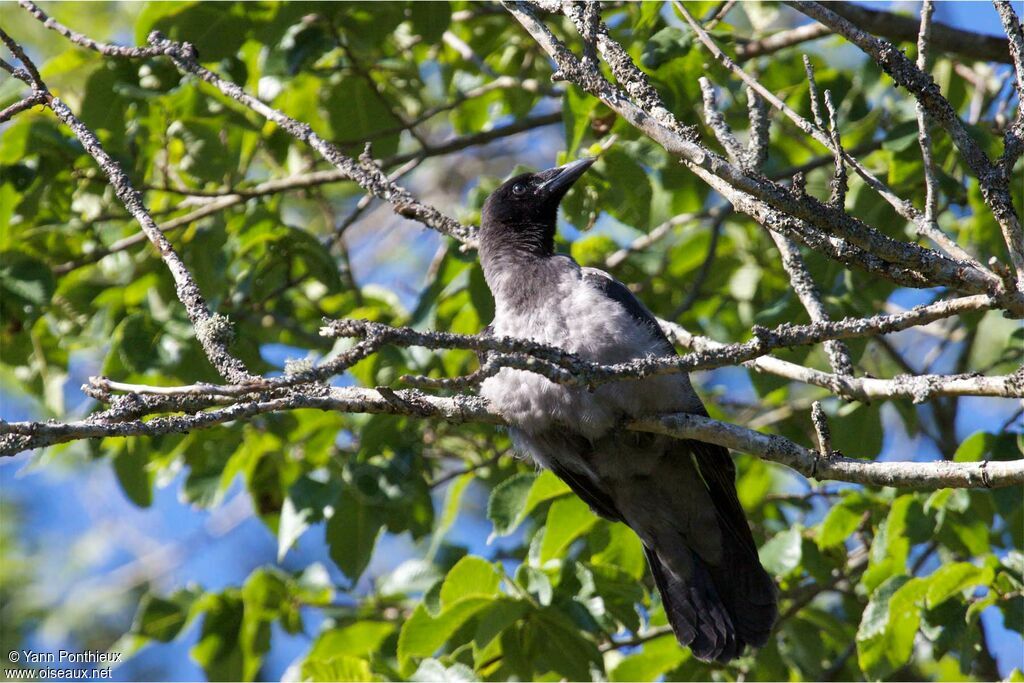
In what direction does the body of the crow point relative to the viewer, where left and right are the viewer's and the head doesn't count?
facing the viewer and to the left of the viewer

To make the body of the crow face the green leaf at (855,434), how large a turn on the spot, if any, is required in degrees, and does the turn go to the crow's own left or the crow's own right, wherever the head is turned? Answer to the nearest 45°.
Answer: approximately 180°

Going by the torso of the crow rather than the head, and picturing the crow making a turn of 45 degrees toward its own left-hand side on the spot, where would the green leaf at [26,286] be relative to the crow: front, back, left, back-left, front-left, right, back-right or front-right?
right

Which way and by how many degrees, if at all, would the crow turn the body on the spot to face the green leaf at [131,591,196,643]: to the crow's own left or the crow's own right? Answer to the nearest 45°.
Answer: approximately 45° to the crow's own right

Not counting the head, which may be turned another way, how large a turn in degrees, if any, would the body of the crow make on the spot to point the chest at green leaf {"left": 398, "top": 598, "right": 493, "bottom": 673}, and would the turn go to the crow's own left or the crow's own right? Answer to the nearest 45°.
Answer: approximately 45° to the crow's own right

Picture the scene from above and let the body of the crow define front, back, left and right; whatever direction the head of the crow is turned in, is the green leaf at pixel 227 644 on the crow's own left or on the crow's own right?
on the crow's own right

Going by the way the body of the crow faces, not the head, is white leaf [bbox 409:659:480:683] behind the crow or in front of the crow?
in front

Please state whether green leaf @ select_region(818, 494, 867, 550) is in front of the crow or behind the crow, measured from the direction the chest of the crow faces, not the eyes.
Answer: behind
